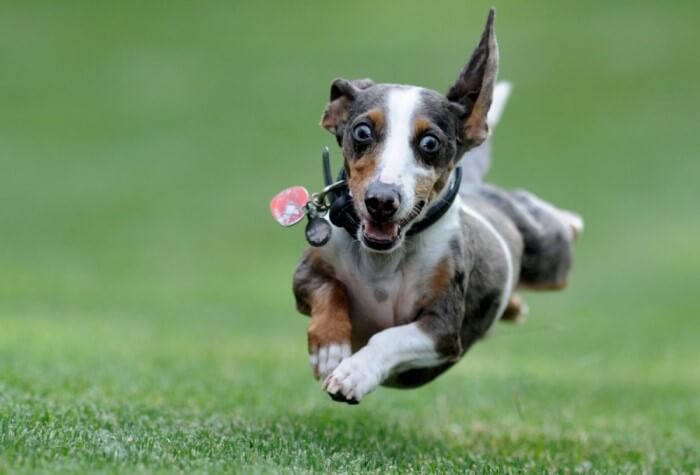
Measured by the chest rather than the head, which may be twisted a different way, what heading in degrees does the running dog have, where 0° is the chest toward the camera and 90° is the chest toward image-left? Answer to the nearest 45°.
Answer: approximately 45°
